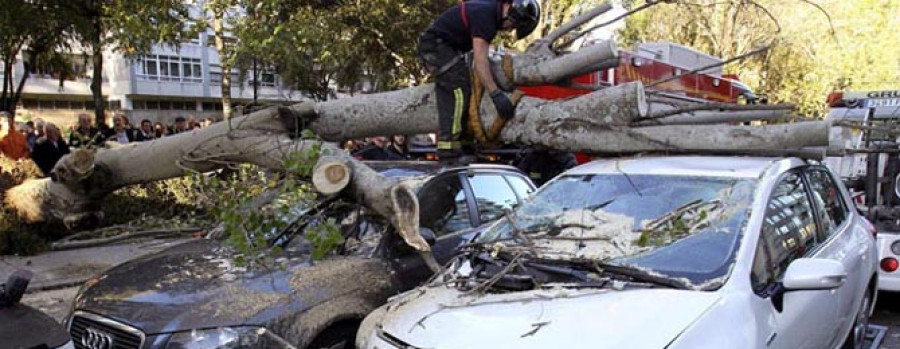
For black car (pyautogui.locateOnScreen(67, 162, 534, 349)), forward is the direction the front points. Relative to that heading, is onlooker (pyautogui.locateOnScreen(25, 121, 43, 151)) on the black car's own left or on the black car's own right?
on the black car's own right

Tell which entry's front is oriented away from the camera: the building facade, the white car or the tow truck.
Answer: the tow truck

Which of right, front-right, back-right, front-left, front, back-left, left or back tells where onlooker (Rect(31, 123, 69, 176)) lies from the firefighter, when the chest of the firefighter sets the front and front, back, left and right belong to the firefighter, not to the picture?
back-left

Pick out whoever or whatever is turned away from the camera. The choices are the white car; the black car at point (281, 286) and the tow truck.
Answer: the tow truck

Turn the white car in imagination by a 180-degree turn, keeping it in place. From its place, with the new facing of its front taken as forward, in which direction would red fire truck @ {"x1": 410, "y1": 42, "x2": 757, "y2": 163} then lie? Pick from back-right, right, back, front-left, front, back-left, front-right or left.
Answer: front-left

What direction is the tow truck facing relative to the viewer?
away from the camera

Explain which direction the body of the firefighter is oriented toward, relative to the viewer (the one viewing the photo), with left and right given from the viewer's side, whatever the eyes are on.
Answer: facing to the right of the viewer

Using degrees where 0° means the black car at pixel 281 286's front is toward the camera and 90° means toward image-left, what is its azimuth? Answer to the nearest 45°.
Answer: approximately 45°

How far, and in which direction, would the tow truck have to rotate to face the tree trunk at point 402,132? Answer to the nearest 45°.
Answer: approximately 135° to its left

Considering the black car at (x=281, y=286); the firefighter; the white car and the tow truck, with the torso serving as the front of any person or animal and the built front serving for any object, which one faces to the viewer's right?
the firefighter

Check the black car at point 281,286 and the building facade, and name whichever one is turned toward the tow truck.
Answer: the building facade

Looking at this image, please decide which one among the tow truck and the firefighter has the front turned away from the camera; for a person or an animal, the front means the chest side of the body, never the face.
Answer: the tow truck

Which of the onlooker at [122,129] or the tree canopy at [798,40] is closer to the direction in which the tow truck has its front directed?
the tree canopy

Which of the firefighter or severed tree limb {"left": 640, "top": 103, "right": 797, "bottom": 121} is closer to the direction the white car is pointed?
the firefighter

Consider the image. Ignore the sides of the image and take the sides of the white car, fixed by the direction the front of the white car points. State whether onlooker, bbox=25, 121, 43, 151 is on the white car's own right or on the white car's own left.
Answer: on the white car's own right

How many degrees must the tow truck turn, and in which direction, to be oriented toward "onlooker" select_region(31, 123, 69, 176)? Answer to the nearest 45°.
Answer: approximately 90° to its left
